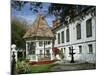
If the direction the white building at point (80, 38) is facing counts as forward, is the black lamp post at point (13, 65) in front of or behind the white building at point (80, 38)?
in front

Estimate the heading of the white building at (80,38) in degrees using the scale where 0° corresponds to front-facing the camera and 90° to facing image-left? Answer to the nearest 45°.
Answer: approximately 45°

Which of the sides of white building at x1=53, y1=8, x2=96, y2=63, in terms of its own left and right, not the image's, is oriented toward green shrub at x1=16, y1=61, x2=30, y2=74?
front
